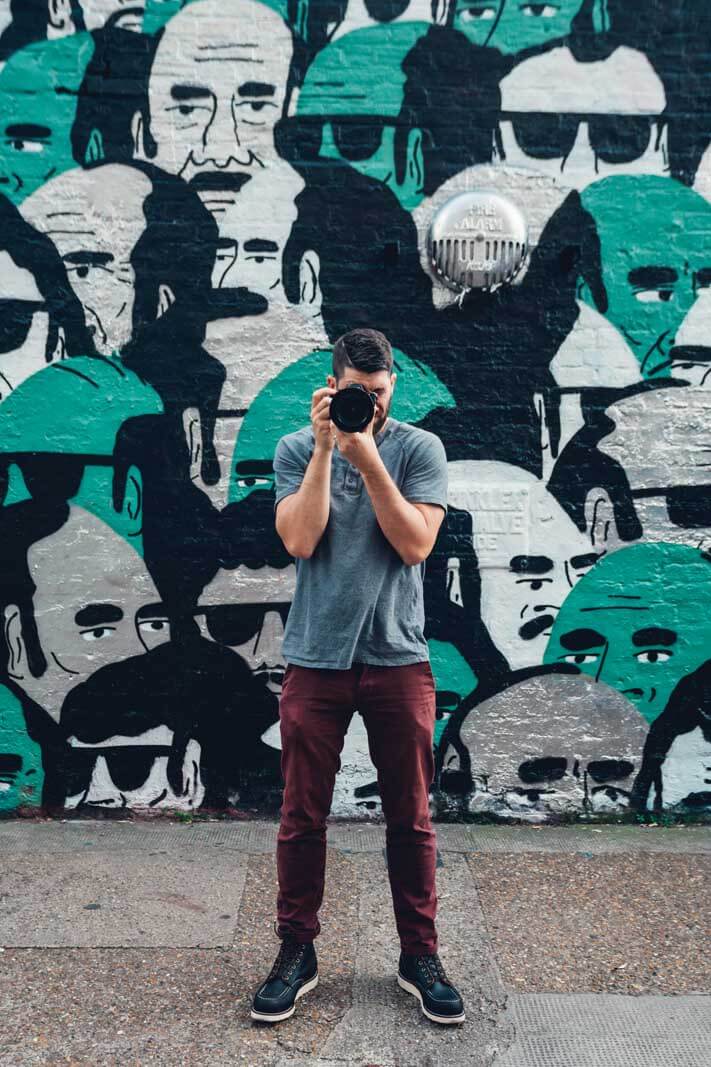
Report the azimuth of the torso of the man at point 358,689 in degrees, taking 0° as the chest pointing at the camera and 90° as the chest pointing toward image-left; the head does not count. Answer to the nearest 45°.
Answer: approximately 0°
